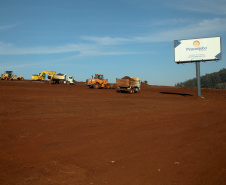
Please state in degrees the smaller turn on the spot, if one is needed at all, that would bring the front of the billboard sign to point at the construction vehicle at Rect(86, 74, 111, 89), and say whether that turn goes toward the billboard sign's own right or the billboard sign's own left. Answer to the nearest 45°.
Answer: approximately 90° to the billboard sign's own right

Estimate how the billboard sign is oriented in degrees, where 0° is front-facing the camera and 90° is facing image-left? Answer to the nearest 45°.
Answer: approximately 0°
